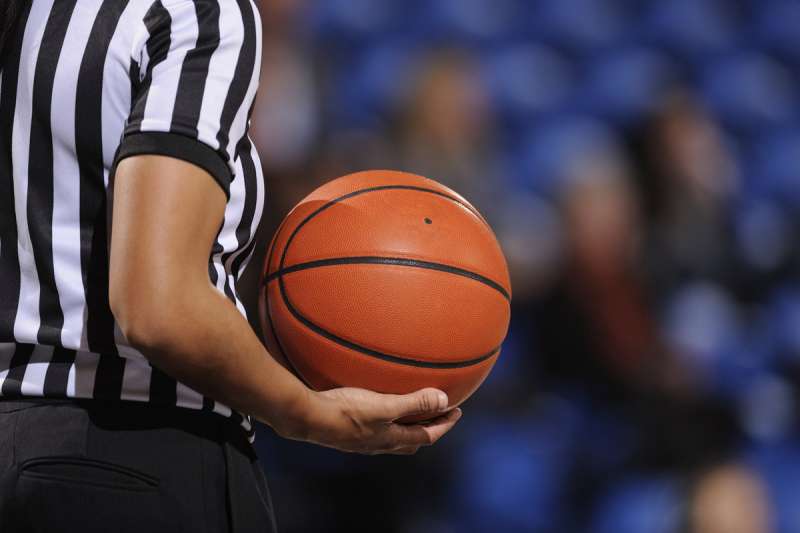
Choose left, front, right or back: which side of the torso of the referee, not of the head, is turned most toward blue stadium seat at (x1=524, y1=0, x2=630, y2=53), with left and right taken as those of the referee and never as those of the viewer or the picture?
front

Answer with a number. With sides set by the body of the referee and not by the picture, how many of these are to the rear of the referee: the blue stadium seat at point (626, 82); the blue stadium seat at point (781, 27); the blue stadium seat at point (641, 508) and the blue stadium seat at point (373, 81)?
0

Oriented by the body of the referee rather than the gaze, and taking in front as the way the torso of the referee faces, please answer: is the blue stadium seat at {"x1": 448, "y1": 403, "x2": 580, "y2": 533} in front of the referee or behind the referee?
in front

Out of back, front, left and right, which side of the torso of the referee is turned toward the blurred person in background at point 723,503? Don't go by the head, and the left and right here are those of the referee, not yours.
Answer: front

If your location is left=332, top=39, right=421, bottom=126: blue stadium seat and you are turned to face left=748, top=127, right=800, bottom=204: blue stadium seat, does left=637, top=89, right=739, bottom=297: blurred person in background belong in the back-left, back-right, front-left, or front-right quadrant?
front-right

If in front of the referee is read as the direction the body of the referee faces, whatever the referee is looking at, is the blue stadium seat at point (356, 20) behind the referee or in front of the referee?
in front

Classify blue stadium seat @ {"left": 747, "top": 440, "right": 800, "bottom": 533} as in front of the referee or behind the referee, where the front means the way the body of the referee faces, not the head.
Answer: in front

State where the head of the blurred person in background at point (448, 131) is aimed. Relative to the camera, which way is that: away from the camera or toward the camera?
toward the camera

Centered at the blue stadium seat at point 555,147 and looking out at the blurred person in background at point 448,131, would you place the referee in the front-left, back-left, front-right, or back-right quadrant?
front-left

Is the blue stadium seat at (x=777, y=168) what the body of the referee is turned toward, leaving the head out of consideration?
yes

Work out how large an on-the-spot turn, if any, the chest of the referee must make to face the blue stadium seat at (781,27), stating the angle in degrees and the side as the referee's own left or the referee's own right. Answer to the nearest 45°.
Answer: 0° — they already face it

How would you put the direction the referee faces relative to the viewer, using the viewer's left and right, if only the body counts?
facing away from the viewer and to the right of the viewer

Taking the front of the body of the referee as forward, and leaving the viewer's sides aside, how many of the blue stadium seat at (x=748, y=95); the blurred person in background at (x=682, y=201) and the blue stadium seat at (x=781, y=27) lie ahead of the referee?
3
